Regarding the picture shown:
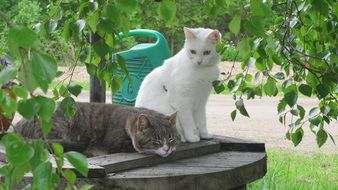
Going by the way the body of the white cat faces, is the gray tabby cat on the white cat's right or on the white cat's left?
on the white cat's right

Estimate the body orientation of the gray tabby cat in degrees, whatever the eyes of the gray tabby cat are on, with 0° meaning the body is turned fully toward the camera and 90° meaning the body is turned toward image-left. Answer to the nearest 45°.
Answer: approximately 270°

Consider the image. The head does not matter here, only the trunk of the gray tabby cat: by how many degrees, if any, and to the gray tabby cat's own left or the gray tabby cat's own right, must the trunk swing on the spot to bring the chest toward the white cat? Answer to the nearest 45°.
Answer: approximately 45° to the gray tabby cat's own left
